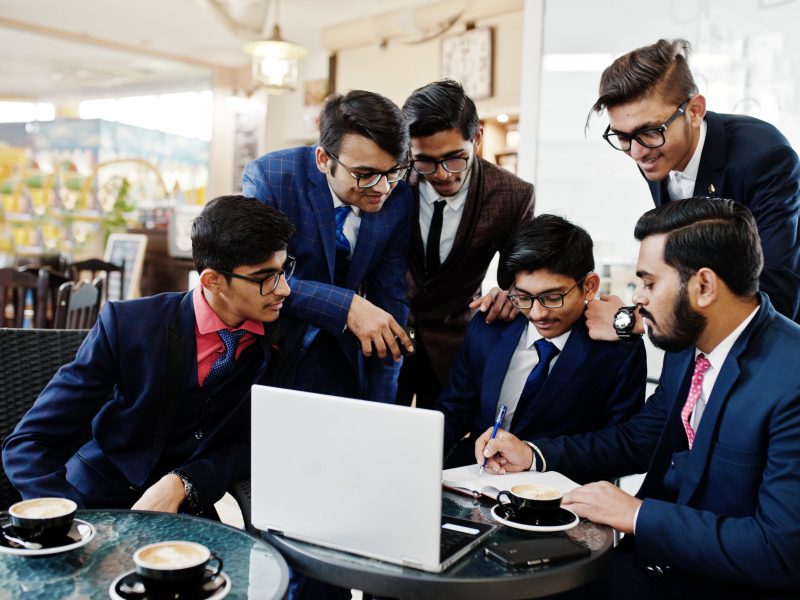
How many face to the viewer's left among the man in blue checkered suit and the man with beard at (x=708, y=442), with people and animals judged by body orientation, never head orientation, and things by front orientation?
1

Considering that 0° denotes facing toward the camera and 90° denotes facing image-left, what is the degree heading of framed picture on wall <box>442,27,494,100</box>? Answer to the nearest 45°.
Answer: approximately 45°

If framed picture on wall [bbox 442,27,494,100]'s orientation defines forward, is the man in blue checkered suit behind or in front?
in front

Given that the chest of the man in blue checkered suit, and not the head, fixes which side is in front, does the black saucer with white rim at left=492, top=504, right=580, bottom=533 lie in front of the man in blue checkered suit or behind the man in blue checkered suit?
in front

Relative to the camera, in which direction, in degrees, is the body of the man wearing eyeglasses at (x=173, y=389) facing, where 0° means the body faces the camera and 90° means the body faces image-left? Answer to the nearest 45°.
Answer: approximately 315°

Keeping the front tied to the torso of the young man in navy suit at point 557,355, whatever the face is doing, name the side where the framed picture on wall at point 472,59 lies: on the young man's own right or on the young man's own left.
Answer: on the young man's own right

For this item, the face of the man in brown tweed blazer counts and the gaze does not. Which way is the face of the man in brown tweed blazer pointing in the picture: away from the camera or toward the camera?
toward the camera

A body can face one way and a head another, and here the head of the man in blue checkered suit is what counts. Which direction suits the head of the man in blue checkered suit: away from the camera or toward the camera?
toward the camera

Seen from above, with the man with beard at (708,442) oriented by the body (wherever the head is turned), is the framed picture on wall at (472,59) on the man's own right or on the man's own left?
on the man's own right

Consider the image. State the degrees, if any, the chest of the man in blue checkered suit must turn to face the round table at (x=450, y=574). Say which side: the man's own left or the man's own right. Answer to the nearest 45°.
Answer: approximately 45° to the man's own right

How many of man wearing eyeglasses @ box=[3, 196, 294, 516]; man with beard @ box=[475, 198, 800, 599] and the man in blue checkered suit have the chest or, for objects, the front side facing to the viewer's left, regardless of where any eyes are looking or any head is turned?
1

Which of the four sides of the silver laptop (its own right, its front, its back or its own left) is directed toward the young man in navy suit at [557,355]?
front

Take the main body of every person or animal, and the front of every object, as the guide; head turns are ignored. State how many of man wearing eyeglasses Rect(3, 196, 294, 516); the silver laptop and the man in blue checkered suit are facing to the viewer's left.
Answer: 0

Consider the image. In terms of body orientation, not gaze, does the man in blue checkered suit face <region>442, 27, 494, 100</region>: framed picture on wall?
no

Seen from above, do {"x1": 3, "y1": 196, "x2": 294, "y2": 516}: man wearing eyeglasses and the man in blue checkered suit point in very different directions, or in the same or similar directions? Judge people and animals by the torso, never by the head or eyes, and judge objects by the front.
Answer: same or similar directions

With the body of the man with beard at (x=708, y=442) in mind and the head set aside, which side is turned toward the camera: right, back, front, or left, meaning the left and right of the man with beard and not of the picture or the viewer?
left

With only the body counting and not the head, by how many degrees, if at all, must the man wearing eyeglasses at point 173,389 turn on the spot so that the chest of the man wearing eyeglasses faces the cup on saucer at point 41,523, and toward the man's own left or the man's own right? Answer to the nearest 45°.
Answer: approximately 45° to the man's own right
